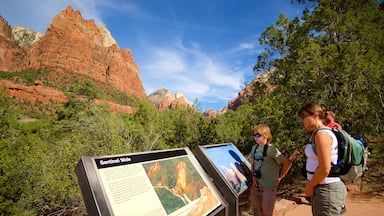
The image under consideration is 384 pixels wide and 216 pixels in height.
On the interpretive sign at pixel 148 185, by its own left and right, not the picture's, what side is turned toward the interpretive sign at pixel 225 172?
left

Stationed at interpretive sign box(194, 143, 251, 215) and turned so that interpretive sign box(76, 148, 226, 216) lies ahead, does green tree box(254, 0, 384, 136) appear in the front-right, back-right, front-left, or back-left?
back-right

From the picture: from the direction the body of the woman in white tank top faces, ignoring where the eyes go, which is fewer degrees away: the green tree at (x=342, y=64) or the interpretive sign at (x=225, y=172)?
the interpretive sign

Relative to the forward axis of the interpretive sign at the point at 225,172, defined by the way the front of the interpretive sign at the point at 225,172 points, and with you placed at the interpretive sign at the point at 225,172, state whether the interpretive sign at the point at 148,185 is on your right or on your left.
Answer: on your right

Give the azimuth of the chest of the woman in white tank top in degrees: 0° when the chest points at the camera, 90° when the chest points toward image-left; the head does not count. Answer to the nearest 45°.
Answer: approximately 90°

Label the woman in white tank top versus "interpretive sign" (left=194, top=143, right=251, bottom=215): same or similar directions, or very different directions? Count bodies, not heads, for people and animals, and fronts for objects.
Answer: very different directions

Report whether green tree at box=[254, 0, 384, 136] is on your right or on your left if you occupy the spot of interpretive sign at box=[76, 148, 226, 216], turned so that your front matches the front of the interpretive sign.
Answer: on your left

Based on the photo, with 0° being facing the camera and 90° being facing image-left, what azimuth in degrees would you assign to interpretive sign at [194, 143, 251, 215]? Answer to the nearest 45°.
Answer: approximately 315°
